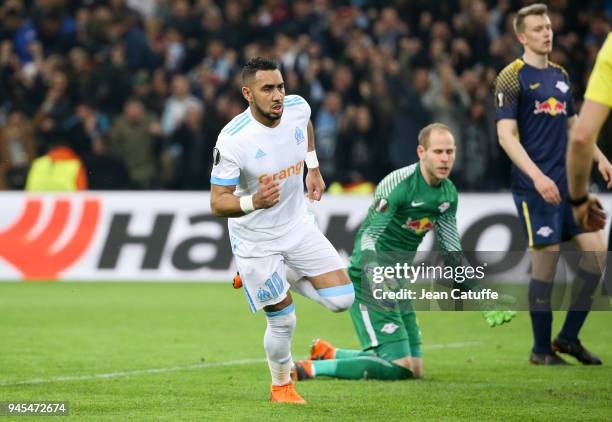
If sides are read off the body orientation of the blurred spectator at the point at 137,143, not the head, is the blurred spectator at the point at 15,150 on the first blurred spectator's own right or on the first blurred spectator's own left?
on the first blurred spectator's own right

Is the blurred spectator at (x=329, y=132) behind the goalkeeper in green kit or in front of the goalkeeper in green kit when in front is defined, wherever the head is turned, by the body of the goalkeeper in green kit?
behind

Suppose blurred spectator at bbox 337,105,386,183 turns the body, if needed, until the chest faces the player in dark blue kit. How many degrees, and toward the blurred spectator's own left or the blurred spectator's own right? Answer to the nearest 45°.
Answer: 0° — they already face them
